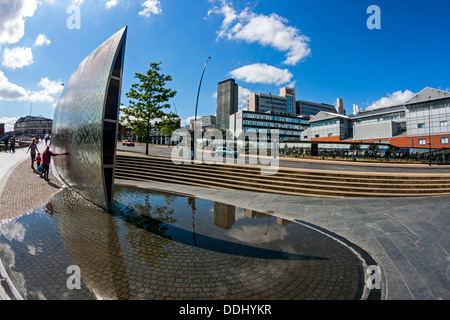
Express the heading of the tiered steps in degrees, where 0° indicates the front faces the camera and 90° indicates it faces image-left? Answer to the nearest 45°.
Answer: approximately 0°
